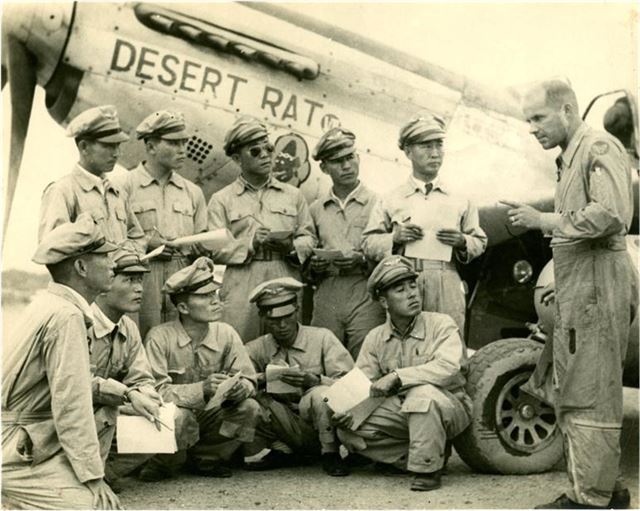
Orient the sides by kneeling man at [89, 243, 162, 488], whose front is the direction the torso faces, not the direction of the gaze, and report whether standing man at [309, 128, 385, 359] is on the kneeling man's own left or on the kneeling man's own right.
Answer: on the kneeling man's own left

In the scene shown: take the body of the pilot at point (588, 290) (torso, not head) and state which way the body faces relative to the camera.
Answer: to the viewer's left

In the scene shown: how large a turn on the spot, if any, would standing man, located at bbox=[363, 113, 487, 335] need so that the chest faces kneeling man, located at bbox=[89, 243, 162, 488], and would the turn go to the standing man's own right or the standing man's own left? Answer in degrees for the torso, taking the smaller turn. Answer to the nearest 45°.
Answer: approximately 45° to the standing man's own right

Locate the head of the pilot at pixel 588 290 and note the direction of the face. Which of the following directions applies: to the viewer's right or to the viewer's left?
to the viewer's left

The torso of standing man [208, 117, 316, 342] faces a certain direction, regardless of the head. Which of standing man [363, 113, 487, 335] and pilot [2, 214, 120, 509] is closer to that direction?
the pilot

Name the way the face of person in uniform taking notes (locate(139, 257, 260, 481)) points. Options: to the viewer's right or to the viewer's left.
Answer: to the viewer's right

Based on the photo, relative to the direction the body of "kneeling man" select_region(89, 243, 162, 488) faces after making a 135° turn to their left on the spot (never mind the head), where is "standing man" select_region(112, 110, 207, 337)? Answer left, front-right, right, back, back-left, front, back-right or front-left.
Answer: front

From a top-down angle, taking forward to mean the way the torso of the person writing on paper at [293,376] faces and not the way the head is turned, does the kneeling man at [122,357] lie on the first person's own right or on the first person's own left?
on the first person's own right

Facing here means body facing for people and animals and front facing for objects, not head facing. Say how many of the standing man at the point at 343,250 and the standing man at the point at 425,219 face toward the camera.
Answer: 2

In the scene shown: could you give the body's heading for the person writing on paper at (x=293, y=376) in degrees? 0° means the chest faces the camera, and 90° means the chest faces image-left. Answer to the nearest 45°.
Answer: approximately 0°

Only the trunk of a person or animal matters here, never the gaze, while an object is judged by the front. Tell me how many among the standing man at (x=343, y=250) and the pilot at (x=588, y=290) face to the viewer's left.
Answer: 1
